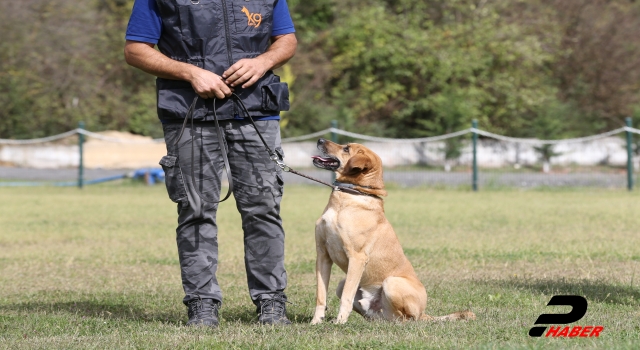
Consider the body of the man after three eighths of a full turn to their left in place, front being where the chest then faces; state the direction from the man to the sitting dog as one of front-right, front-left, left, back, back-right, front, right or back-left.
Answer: front-right

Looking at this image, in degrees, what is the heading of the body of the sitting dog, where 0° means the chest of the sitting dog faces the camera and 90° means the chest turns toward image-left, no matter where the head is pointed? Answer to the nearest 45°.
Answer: approximately 45°

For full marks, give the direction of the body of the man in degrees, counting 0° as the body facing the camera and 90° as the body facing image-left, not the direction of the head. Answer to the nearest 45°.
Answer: approximately 0°
